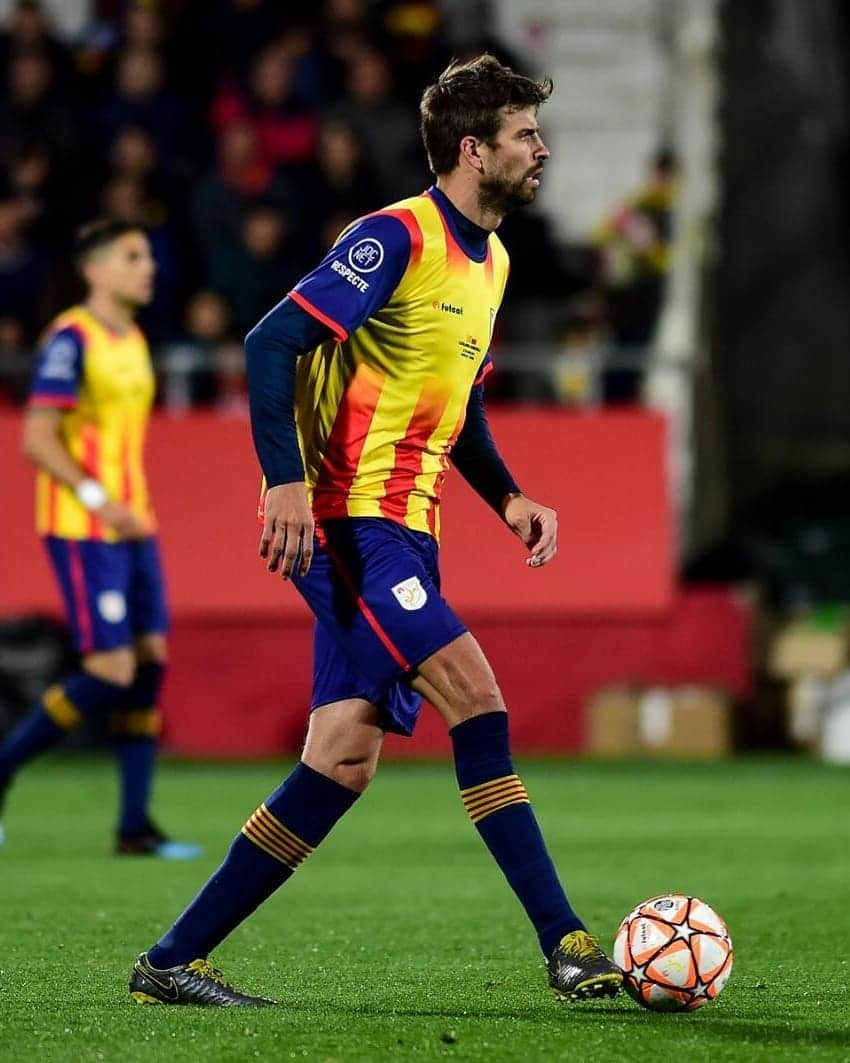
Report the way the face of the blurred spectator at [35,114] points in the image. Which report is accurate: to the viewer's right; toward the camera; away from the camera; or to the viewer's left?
toward the camera

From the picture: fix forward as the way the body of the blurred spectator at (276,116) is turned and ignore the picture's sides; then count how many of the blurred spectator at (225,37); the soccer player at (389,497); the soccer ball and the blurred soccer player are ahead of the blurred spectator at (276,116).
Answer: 3

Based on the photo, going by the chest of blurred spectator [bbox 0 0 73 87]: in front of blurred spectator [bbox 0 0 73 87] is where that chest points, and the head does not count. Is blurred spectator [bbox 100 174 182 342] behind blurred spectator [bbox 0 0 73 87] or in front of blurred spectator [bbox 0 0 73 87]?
in front

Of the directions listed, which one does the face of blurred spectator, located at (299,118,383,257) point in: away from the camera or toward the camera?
toward the camera

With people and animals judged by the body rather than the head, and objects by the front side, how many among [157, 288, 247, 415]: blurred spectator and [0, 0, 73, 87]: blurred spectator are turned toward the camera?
2

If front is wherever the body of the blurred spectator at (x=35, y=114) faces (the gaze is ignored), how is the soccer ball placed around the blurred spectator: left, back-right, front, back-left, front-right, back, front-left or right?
front

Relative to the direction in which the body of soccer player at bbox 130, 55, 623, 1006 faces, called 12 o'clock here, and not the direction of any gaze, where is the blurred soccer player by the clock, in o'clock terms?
The blurred soccer player is roughly at 7 o'clock from the soccer player.

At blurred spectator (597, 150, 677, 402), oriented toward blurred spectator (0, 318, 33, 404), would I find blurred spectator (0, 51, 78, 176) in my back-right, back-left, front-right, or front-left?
front-right

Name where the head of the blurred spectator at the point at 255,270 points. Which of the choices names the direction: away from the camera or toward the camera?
toward the camera

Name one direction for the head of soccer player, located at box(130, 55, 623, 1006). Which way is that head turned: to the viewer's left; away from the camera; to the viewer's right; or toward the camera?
to the viewer's right

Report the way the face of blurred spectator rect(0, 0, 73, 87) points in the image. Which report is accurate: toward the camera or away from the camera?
toward the camera

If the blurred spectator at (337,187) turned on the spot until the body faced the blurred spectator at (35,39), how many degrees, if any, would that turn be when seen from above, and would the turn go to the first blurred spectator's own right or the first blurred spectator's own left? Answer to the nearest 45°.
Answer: approximately 135° to the first blurred spectator's own right

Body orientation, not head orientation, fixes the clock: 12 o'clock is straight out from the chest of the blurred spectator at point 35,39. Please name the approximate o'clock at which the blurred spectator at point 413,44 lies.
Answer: the blurred spectator at point 413,44 is roughly at 9 o'clock from the blurred spectator at point 35,39.

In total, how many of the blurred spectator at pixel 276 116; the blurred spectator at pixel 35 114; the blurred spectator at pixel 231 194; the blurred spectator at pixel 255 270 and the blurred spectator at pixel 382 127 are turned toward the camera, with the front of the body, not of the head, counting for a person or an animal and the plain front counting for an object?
5

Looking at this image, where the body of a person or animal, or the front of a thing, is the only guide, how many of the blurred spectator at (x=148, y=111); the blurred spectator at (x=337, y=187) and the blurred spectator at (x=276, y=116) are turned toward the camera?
3

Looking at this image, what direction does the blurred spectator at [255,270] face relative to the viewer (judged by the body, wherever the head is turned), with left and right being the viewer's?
facing the viewer

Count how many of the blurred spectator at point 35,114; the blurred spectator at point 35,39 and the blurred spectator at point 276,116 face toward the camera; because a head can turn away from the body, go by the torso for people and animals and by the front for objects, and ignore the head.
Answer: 3

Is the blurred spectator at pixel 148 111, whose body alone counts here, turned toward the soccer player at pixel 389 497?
yes

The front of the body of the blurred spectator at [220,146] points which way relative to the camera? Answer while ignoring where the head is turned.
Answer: toward the camera

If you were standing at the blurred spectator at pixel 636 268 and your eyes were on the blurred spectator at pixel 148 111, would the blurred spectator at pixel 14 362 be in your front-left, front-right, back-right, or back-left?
front-left

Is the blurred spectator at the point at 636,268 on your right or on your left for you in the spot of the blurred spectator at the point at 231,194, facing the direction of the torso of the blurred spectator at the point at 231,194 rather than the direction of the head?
on your left
